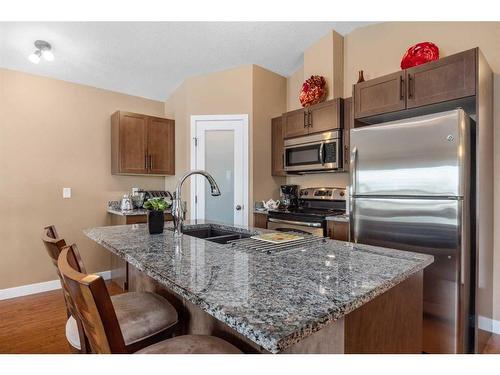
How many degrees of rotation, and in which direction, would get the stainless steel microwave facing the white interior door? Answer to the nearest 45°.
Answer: approximately 45° to its right

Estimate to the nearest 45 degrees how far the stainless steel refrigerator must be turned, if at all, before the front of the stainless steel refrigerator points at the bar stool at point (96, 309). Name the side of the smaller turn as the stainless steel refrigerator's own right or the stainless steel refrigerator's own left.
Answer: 0° — it already faces it

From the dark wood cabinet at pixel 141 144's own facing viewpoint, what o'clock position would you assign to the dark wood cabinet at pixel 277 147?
the dark wood cabinet at pixel 277 147 is roughly at 11 o'clock from the dark wood cabinet at pixel 141 144.

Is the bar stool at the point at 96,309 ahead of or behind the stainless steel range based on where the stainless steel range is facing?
ahead

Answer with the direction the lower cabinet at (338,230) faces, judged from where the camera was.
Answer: facing the viewer and to the left of the viewer

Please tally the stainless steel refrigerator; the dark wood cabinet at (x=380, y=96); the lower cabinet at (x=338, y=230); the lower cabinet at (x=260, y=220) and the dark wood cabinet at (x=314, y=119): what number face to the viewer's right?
0

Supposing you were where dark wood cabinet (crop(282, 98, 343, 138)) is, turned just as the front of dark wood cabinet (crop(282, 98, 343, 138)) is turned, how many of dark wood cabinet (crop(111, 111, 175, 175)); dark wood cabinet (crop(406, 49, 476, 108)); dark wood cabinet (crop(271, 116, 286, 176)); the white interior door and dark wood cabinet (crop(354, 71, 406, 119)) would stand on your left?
2

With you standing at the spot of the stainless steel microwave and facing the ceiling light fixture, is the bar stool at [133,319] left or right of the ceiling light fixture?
left

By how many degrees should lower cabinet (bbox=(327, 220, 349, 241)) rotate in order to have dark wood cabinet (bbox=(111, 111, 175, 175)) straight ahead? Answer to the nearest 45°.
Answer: approximately 45° to its right

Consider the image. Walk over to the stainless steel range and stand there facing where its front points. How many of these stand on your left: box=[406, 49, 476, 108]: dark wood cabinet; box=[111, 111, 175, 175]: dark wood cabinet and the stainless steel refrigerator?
2

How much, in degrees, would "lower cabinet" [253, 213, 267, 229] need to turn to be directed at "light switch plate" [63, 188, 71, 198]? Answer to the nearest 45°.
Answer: approximately 45° to its right

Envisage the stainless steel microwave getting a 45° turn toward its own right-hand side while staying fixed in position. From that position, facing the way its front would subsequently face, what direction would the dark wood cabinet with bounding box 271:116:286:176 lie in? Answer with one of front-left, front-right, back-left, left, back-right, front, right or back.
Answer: front-right

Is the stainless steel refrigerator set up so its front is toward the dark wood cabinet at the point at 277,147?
no

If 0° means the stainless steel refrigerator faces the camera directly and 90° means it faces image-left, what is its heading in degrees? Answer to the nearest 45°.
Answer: approximately 45°

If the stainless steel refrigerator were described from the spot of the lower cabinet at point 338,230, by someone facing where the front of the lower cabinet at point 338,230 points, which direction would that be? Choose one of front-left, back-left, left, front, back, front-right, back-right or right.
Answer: left

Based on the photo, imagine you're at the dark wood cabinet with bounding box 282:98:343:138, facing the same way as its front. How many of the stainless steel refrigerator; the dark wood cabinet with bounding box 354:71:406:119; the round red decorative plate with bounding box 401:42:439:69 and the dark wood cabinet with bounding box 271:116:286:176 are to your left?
3

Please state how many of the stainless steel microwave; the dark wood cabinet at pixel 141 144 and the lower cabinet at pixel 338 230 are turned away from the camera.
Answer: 0

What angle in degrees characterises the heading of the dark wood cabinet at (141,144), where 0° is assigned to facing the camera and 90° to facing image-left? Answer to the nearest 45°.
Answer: approximately 315°
